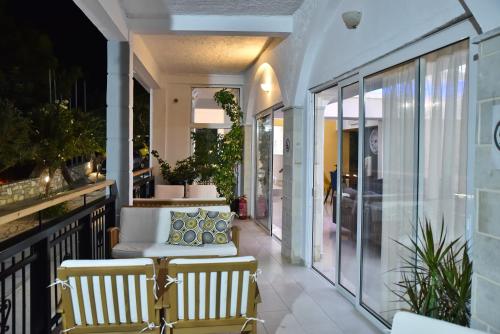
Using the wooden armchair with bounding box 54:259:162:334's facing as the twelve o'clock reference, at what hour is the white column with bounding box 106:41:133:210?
The white column is roughly at 12 o'clock from the wooden armchair.

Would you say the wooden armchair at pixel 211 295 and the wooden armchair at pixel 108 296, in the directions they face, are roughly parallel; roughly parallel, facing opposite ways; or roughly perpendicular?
roughly parallel

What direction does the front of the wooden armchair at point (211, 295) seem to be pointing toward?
away from the camera

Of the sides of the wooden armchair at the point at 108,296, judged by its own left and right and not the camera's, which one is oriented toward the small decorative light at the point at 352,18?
right

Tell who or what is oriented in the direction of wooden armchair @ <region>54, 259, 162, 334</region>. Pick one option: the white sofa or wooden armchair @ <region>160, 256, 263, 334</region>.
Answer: the white sofa

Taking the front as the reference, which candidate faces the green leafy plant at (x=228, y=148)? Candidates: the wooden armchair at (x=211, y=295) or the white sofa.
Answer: the wooden armchair

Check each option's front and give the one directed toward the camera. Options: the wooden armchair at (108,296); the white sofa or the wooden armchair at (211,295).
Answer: the white sofa

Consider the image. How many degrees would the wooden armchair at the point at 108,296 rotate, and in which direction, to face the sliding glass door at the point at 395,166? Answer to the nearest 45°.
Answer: approximately 90° to its right

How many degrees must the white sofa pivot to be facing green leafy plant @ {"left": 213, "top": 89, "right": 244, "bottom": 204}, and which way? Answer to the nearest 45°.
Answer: approximately 180°

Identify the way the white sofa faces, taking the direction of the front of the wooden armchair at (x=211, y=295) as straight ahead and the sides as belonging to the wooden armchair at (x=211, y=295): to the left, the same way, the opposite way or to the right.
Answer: the opposite way

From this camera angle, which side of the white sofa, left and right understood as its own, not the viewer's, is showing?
front

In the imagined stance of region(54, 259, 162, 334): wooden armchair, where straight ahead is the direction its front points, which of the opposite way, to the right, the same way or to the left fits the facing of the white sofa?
the opposite way

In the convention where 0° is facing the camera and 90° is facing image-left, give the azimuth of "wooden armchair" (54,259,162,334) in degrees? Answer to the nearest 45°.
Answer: approximately 180°

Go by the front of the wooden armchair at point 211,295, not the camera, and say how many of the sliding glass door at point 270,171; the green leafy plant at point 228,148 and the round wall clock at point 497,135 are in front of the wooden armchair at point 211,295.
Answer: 2

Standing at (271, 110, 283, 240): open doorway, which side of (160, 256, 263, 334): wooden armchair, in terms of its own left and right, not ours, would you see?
front
